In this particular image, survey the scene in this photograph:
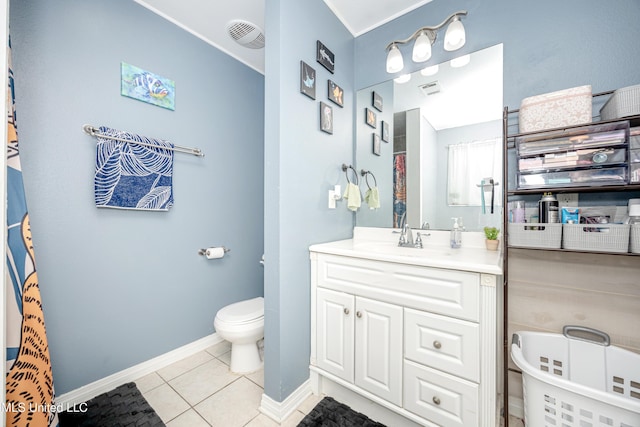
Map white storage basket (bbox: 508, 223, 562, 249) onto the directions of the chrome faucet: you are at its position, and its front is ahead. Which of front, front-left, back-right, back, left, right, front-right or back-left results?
left

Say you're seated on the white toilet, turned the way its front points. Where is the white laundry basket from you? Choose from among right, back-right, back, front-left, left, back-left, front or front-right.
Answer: left

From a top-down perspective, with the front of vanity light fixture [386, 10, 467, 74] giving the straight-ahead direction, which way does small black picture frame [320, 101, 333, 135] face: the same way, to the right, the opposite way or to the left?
to the left

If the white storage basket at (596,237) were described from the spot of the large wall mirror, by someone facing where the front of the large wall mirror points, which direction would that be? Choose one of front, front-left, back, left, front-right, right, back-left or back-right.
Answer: left

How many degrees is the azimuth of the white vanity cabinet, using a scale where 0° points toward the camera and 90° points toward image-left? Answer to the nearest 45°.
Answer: approximately 45°

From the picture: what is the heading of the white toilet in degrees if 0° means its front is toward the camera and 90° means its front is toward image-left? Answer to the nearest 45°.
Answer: approximately 45°

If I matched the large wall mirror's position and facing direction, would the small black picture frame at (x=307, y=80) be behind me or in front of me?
in front

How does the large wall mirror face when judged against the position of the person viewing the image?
facing the viewer and to the left of the viewer
